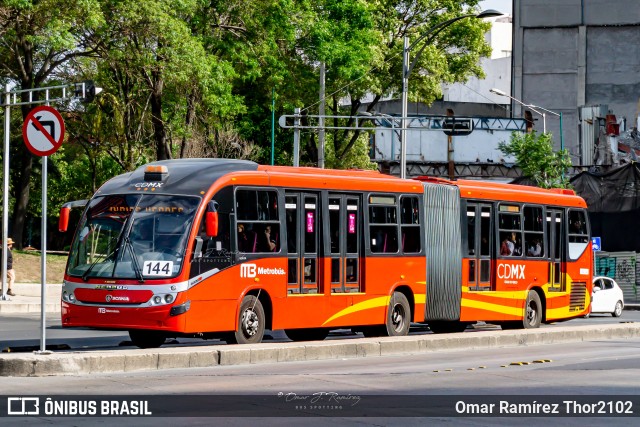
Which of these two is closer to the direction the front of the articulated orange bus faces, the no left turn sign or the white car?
the no left turn sign

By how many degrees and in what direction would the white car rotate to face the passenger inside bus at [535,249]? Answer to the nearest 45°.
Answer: approximately 45° to its left

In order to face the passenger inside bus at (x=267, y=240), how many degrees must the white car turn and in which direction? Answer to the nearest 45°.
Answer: approximately 45° to its left

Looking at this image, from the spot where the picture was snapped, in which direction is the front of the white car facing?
facing the viewer and to the left of the viewer

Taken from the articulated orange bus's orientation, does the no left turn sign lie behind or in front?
in front

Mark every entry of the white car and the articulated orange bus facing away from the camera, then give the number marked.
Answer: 0

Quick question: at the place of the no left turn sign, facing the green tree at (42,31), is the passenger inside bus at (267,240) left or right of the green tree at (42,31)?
right

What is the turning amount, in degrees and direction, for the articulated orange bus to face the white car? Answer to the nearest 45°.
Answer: approximately 180°

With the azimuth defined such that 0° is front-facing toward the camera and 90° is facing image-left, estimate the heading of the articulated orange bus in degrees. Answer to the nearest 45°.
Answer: approximately 45°

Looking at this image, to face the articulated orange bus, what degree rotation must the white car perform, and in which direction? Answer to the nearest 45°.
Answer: approximately 45° to its left
